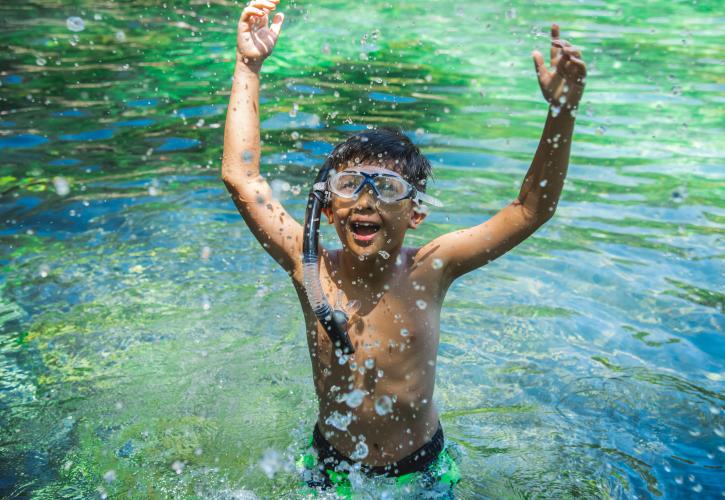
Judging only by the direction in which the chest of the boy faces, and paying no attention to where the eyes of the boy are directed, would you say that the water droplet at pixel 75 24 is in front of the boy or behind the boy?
behind

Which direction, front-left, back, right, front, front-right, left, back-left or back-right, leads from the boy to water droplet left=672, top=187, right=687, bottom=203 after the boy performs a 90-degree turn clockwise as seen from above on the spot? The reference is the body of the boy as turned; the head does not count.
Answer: back-right

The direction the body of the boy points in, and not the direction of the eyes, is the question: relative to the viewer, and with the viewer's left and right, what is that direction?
facing the viewer

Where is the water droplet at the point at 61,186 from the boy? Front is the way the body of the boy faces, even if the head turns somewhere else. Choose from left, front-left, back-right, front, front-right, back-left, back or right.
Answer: back-right

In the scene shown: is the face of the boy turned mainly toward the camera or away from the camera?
toward the camera
